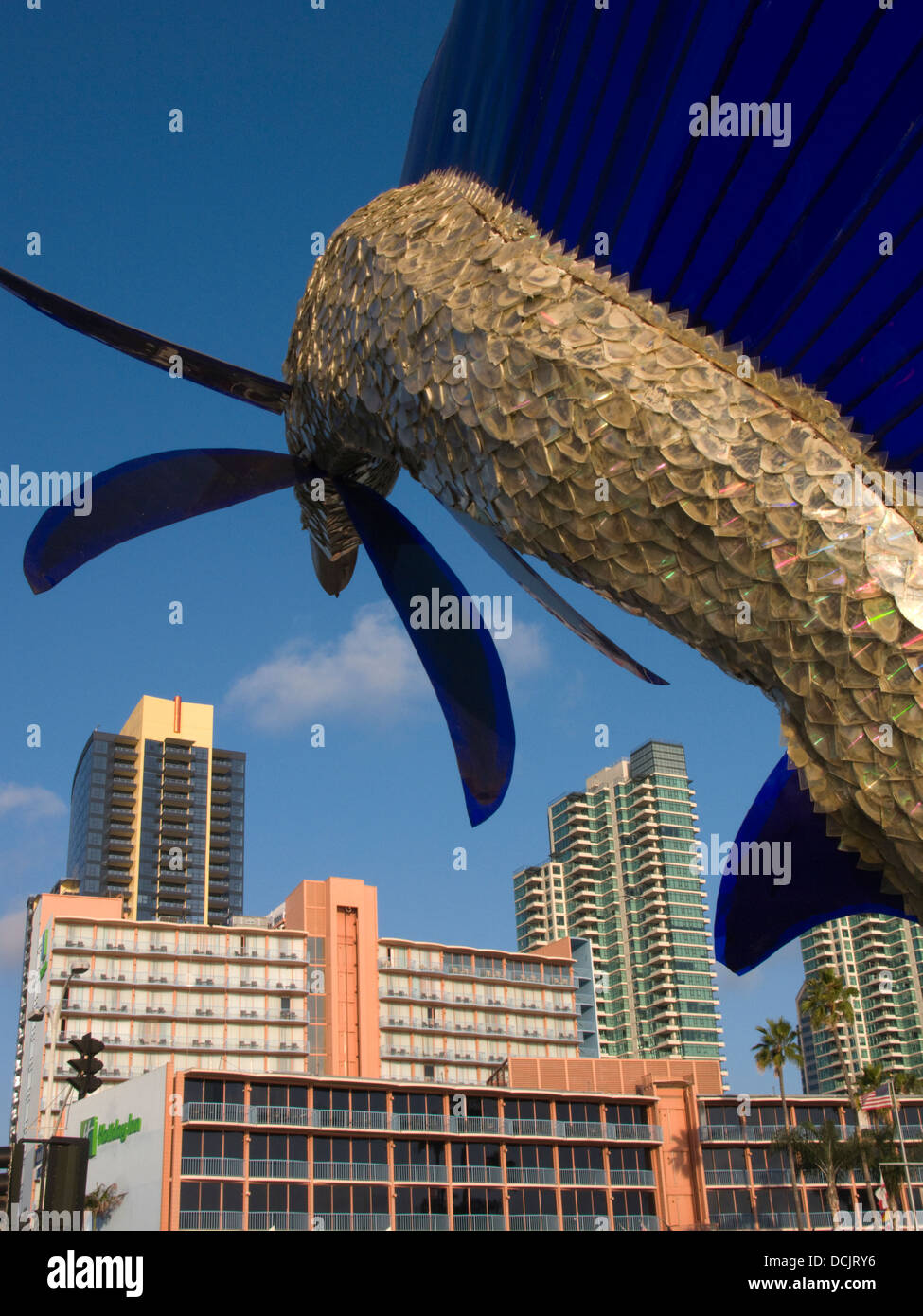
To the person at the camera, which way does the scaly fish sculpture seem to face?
facing away from the viewer and to the left of the viewer

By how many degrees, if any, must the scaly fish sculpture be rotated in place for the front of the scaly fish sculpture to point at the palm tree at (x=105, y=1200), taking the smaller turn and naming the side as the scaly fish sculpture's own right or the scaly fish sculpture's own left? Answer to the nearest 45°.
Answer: approximately 45° to the scaly fish sculpture's own right

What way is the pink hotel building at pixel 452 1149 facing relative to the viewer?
toward the camera

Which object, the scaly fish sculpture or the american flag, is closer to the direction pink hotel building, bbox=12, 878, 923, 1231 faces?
the scaly fish sculpture

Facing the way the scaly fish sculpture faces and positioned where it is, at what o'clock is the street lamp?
The street lamp is roughly at 1 o'clock from the scaly fish sculpture.

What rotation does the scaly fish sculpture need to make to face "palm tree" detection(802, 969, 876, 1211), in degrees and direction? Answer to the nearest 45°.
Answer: approximately 45° to its right

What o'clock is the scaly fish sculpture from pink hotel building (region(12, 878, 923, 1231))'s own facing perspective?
The scaly fish sculpture is roughly at 12 o'clock from the pink hotel building.

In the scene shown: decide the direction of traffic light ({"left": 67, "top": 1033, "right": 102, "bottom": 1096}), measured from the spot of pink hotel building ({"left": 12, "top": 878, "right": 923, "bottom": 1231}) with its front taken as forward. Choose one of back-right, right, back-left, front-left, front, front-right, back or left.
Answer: front

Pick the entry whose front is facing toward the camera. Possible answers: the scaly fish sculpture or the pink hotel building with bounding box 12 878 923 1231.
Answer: the pink hotel building

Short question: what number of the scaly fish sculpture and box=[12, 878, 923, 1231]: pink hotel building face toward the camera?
1
